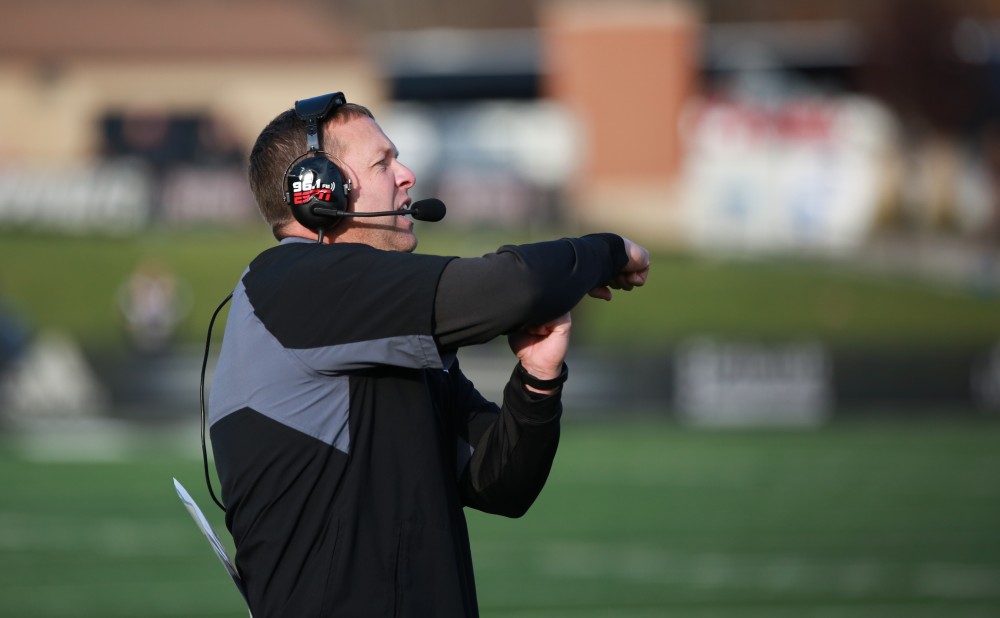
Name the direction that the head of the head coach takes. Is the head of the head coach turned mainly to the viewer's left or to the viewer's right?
to the viewer's right

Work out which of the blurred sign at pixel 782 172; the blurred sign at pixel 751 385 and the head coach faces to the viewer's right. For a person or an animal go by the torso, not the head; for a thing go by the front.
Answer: the head coach

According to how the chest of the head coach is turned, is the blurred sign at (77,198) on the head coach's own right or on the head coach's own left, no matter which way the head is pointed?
on the head coach's own left

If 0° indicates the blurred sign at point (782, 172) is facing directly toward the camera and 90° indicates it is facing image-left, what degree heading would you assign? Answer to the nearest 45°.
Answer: approximately 0°

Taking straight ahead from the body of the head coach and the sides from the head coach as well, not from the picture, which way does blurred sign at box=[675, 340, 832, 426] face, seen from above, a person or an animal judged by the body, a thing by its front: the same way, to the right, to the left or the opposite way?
to the right

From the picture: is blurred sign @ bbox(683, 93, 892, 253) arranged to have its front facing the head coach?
yes

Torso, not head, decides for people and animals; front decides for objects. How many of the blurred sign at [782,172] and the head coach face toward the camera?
1

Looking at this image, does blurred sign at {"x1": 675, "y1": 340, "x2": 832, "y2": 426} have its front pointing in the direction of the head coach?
yes

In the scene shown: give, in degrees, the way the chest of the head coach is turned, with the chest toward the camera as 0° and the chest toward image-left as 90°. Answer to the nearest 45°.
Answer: approximately 270°
